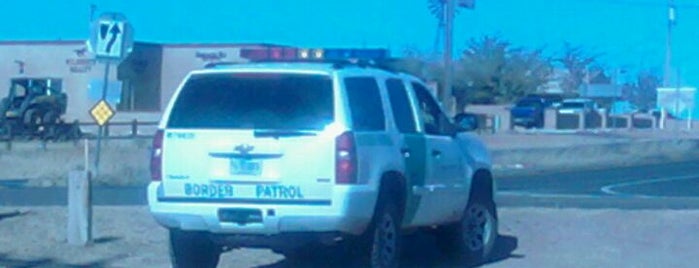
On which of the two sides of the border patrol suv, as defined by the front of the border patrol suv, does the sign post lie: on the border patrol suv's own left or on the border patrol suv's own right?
on the border patrol suv's own left

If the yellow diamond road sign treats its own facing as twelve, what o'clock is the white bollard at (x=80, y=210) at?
The white bollard is roughly at 12 o'clock from the yellow diamond road sign.

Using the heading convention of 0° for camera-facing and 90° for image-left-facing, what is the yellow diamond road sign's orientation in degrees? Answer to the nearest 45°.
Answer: approximately 0°

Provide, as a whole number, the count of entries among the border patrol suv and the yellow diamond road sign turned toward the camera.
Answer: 1

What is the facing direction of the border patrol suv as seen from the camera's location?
facing away from the viewer and to the right of the viewer
